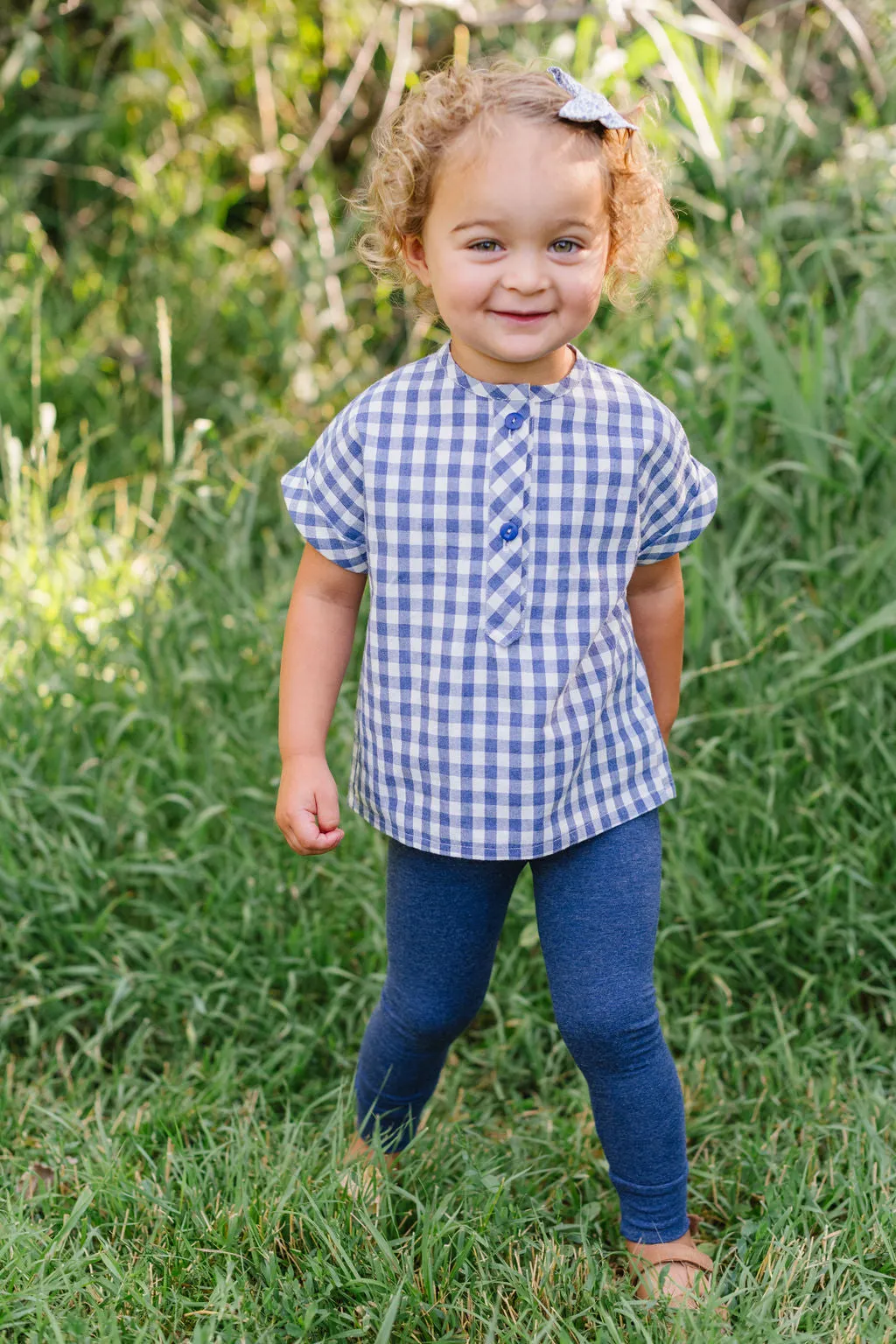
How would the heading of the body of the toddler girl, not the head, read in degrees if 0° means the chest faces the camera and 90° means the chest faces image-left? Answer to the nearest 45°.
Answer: approximately 0°
